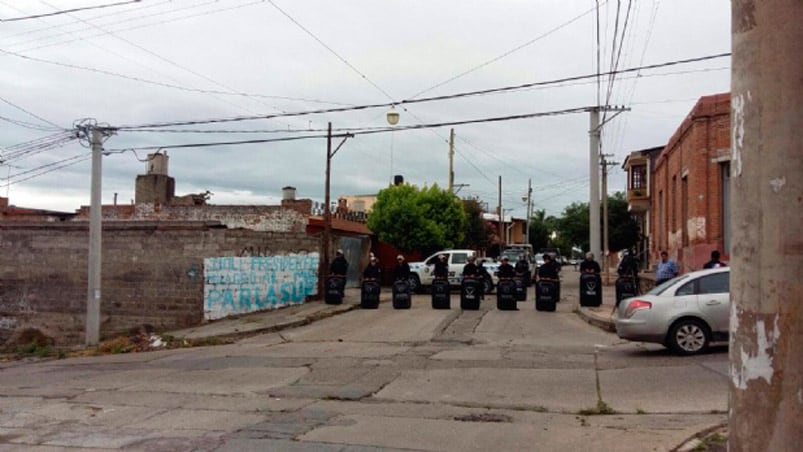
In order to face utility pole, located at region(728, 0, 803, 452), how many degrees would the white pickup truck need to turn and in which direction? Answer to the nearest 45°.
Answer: approximately 90° to its left

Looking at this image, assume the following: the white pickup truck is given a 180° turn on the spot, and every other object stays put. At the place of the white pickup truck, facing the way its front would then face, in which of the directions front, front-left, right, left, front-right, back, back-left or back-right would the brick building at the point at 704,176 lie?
front-right

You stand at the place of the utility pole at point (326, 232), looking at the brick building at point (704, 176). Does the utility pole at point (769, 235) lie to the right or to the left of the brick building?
right

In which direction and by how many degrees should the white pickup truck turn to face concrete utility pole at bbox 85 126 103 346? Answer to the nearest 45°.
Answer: approximately 45° to its left

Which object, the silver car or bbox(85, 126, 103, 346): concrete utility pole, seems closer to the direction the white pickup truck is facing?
the concrete utility pole

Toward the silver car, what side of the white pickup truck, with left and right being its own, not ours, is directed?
left

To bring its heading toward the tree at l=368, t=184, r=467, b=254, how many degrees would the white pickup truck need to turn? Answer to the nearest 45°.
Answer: approximately 90° to its right

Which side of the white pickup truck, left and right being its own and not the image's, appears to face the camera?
left

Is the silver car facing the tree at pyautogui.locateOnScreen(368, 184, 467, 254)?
no
